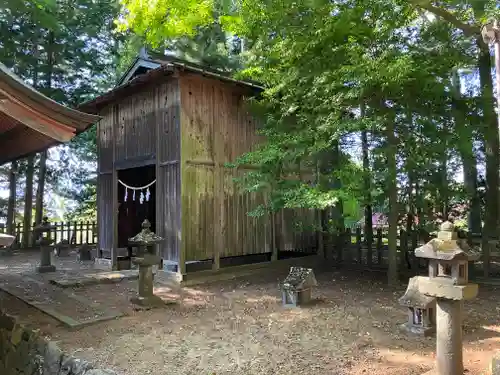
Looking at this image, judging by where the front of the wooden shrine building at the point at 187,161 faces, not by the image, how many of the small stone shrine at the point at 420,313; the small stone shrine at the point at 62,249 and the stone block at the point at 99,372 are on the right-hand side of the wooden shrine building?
1

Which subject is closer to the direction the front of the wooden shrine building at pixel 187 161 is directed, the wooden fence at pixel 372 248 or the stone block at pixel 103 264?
the stone block

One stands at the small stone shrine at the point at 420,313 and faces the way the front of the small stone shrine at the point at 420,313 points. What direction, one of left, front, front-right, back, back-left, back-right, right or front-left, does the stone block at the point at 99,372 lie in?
front

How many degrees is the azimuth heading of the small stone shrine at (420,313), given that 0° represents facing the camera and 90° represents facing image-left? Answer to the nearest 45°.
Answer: approximately 45°

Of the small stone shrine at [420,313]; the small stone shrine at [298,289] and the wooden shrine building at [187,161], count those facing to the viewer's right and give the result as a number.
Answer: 0

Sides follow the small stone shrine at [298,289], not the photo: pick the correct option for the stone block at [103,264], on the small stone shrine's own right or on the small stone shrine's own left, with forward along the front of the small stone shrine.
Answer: on the small stone shrine's own right

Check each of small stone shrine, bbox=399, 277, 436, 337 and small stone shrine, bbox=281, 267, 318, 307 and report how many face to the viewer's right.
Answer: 0

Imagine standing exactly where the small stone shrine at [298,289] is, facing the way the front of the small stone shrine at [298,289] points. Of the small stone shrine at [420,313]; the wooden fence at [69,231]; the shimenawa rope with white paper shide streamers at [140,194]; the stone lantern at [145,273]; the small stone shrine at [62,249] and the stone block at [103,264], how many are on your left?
1

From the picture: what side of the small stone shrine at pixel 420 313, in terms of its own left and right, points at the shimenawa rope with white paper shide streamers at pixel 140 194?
right

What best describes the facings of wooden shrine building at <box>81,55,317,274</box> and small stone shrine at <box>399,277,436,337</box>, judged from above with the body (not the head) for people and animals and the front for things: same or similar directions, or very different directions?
same or similar directions

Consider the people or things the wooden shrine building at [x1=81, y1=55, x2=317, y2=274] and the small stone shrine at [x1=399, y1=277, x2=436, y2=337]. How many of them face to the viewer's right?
0

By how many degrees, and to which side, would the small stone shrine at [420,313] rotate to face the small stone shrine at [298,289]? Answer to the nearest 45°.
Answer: approximately 90° to its right

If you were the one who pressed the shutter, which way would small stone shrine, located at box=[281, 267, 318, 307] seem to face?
facing the viewer and to the left of the viewer

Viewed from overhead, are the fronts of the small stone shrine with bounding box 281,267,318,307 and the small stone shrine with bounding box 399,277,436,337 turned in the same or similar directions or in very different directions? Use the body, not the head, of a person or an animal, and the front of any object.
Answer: same or similar directions

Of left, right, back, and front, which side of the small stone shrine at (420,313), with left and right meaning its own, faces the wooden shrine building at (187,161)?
right

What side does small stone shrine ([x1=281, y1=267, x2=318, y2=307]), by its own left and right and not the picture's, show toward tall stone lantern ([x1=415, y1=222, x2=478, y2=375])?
left
